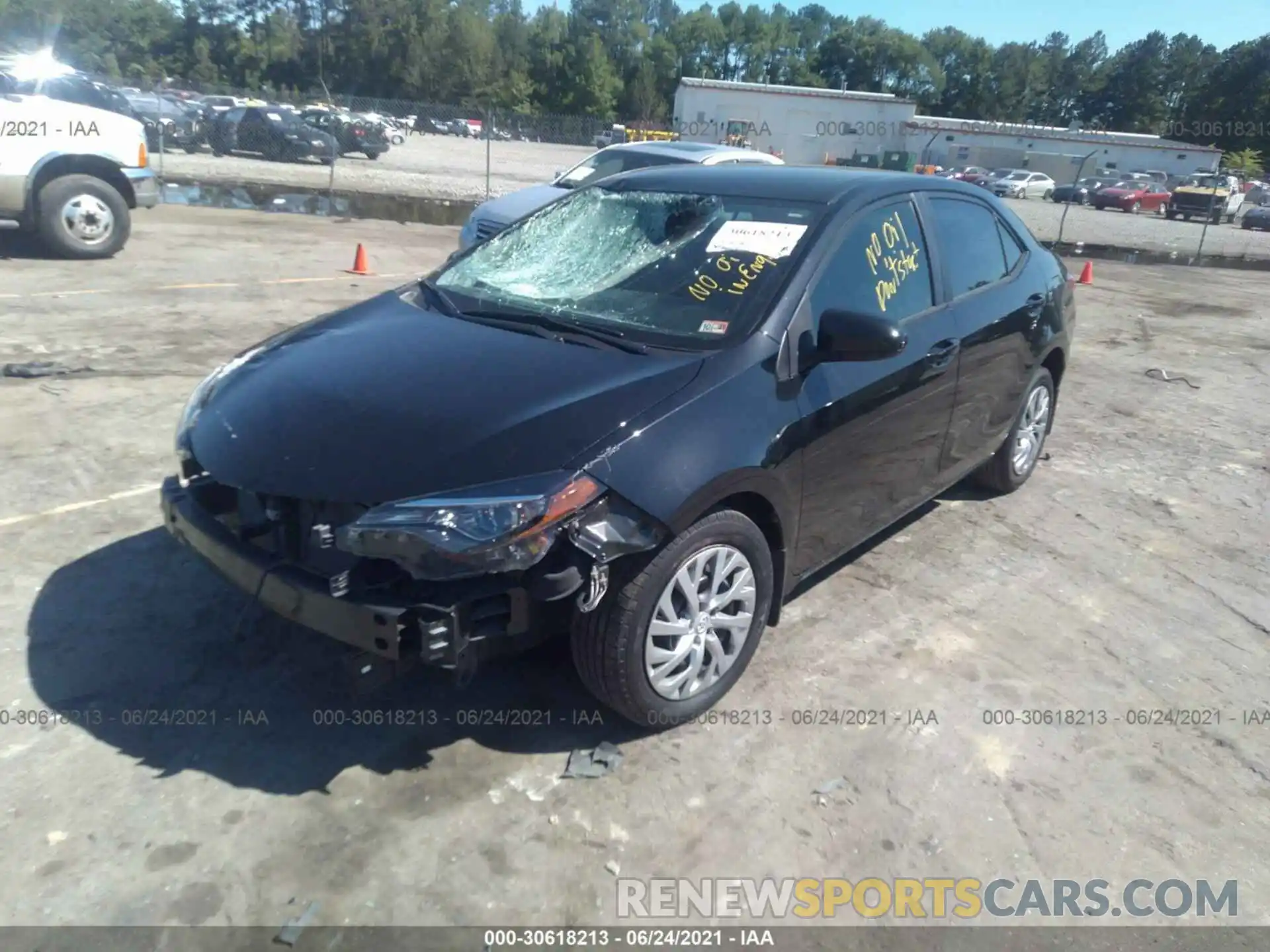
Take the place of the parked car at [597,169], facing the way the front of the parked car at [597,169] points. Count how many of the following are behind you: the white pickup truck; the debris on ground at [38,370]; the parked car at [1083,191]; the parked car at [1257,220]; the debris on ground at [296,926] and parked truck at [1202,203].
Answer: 3

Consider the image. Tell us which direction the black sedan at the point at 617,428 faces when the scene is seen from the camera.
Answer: facing the viewer and to the left of the viewer

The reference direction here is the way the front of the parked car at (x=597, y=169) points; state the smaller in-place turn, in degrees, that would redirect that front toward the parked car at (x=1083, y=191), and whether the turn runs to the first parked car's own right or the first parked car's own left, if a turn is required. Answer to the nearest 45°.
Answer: approximately 180°

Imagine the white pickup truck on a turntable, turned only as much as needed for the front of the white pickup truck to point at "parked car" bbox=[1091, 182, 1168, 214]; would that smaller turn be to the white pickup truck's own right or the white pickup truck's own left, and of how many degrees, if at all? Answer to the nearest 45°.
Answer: approximately 45° to the white pickup truck's own left

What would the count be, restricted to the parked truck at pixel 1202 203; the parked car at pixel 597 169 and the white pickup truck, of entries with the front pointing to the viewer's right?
1

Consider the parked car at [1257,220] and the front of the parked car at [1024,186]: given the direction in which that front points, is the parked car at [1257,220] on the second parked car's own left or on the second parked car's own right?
on the second parked car's own left

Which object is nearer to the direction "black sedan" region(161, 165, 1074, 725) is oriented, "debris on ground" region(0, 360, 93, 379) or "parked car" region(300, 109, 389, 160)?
the debris on ground

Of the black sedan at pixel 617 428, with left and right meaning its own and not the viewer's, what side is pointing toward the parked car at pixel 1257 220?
back

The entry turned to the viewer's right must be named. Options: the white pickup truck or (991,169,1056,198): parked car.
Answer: the white pickup truck

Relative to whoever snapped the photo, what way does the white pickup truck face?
facing to the right of the viewer

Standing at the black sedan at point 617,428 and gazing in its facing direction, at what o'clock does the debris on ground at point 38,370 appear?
The debris on ground is roughly at 3 o'clock from the black sedan.

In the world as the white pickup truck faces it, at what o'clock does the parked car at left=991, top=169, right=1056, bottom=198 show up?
The parked car is roughly at 11 o'clock from the white pickup truck.

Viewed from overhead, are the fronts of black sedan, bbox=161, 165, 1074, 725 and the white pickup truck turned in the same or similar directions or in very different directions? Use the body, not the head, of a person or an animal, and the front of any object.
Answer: very different directions

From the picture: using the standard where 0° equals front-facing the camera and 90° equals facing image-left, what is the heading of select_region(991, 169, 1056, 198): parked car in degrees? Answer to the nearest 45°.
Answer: approximately 45°

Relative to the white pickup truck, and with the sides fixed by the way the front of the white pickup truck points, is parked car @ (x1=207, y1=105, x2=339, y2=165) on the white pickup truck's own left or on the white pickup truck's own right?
on the white pickup truck's own left
